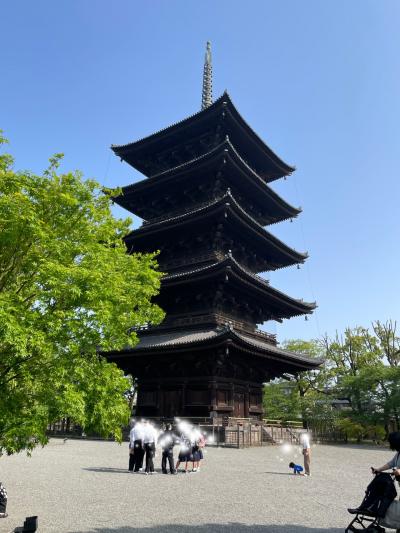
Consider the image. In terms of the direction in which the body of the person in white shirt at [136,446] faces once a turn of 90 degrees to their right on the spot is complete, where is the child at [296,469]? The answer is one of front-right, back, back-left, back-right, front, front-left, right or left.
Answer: front

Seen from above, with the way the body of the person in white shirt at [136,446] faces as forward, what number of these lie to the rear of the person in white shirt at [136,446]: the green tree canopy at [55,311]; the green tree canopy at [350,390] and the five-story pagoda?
1

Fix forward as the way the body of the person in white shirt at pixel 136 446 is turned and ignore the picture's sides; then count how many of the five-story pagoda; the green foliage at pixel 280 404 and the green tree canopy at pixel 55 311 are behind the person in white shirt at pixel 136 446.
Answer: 1

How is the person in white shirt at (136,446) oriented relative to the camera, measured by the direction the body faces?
away from the camera

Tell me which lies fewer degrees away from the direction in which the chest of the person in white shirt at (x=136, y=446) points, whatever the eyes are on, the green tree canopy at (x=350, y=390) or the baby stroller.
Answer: the green tree canopy

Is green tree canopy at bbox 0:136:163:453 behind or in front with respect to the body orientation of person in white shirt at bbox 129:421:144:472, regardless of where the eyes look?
behind

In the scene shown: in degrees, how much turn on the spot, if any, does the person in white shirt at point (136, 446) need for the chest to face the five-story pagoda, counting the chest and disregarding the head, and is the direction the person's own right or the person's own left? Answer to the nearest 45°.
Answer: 0° — they already face it

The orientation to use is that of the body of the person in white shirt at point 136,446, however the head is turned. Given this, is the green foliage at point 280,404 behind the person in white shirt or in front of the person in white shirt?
in front
